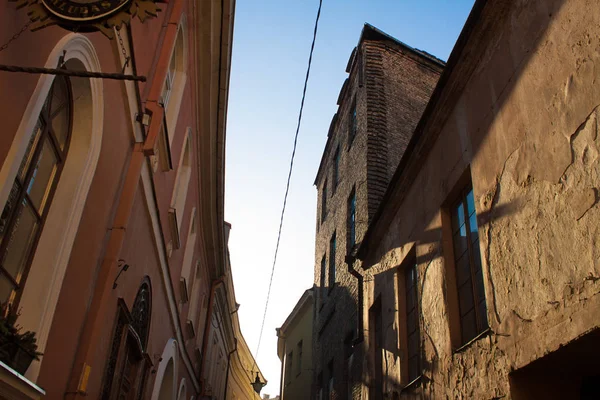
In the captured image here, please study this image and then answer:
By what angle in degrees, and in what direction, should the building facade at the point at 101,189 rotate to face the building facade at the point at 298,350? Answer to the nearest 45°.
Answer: approximately 90° to its left

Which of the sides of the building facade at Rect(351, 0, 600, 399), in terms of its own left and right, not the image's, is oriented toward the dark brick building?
right

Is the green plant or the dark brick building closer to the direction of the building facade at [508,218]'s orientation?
the green plant

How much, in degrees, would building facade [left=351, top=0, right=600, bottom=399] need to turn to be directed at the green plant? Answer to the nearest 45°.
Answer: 0° — it already faces it

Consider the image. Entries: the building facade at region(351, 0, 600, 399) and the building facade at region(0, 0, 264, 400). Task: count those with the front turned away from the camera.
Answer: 0

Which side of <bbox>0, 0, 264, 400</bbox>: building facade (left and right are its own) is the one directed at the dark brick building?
left
